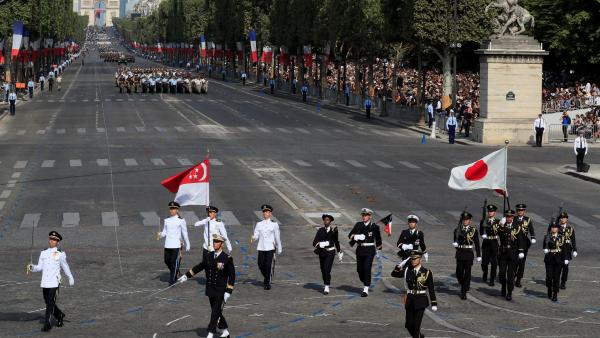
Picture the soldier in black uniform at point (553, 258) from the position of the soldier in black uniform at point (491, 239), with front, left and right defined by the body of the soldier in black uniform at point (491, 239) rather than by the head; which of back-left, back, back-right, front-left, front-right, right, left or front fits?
front-left

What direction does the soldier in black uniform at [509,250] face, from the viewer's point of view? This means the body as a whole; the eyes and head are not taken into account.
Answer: toward the camera

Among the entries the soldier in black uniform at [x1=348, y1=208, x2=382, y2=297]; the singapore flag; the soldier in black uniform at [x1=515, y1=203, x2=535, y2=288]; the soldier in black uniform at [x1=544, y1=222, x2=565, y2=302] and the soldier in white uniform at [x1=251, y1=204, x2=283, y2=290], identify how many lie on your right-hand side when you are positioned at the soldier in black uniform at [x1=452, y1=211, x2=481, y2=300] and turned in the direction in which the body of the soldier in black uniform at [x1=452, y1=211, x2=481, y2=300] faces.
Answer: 3

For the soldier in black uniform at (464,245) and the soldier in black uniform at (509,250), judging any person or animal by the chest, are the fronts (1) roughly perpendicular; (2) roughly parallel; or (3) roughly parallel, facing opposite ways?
roughly parallel

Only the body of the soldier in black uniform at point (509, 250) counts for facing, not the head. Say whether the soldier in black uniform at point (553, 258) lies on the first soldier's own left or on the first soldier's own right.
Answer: on the first soldier's own left

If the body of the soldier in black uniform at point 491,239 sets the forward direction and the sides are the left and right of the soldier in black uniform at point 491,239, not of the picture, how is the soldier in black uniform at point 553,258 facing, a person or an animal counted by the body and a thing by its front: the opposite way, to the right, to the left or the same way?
the same way

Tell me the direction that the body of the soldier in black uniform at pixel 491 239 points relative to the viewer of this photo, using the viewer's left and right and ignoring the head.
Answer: facing the viewer

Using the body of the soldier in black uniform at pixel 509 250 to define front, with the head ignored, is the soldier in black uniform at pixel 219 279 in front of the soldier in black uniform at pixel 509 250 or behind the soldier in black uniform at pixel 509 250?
in front

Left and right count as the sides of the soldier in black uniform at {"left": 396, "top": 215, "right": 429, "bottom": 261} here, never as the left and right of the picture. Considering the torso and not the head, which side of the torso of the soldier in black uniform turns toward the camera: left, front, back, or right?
front

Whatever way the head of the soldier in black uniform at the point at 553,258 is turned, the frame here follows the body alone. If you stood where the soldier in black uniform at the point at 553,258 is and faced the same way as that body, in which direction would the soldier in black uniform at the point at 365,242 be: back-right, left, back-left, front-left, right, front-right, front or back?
right

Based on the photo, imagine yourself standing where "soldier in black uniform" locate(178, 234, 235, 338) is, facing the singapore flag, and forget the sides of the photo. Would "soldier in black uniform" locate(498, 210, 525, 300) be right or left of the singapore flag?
right

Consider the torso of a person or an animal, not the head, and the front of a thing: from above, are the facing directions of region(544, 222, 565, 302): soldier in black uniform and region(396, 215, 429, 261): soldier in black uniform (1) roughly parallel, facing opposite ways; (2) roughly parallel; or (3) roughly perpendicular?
roughly parallel

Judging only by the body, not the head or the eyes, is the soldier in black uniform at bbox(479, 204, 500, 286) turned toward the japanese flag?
no

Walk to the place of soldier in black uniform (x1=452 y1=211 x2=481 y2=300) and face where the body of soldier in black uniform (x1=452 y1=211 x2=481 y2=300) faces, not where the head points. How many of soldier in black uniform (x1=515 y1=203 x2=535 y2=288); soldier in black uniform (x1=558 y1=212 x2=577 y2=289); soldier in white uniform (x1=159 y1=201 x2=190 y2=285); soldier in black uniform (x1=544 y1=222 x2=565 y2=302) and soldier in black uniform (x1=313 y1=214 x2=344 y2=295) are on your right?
2

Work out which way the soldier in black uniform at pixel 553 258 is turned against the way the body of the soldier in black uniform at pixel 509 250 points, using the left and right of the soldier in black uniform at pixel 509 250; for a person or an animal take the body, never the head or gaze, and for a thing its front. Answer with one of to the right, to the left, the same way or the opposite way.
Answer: the same way

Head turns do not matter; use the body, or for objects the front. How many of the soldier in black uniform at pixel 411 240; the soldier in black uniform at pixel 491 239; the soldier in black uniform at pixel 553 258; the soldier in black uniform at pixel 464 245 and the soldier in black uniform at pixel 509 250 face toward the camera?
5

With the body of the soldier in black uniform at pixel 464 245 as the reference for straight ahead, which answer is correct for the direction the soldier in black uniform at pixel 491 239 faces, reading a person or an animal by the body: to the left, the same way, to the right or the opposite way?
the same way

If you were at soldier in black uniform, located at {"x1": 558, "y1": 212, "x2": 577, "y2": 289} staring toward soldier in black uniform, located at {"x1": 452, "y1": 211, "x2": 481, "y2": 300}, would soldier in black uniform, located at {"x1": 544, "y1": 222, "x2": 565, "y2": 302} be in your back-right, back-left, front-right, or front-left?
front-left

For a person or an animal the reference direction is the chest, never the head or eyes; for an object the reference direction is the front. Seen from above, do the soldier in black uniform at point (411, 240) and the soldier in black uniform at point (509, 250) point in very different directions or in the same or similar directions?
same or similar directions
